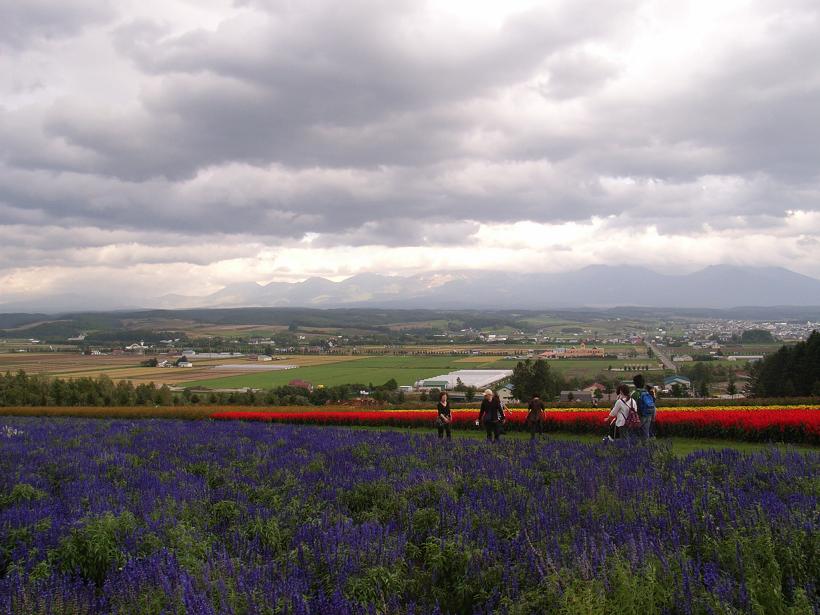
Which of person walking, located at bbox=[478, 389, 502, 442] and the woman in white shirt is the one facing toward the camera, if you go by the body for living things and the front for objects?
the person walking

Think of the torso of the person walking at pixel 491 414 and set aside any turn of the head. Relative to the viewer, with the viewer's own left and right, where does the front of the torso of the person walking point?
facing the viewer

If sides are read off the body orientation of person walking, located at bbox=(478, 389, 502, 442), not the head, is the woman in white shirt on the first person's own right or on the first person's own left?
on the first person's own left

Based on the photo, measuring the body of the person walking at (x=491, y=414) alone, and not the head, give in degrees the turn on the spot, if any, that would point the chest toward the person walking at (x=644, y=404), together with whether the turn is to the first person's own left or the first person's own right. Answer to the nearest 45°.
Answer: approximately 45° to the first person's own left

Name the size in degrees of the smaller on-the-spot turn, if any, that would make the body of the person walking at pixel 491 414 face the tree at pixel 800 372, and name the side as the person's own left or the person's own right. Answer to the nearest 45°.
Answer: approximately 135° to the person's own left
